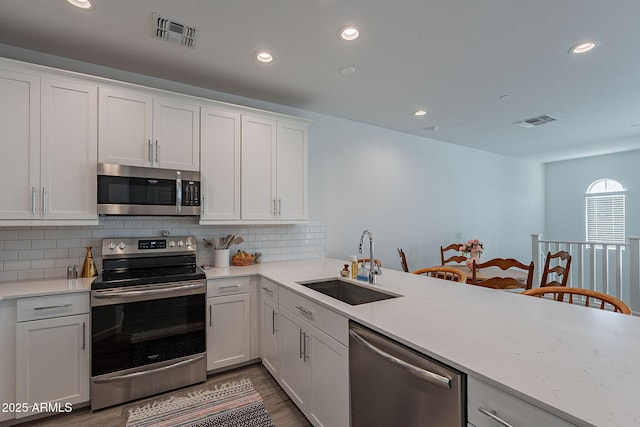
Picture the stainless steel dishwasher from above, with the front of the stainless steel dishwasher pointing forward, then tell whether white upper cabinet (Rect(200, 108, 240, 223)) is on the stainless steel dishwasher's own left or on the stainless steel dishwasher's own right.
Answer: on the stainless steel dishwasher's own right

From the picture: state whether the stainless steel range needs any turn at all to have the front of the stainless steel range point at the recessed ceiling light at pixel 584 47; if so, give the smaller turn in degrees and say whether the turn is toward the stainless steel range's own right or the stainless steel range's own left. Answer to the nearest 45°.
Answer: approximately 45° to the stainless steel range's own left

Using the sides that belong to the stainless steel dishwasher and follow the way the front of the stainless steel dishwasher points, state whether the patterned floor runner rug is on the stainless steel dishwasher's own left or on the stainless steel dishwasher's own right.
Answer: on the stainless steel dishwasher's own right

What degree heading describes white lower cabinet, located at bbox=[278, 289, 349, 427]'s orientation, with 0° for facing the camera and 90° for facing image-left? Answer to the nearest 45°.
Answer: approximately 45°

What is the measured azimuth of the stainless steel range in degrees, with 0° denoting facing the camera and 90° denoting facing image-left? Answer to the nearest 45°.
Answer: approximately 0°

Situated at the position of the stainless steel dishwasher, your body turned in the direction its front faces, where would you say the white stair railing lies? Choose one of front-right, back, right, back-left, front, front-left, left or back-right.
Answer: back

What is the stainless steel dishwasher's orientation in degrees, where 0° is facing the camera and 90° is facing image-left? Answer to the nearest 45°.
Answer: approximately 45°

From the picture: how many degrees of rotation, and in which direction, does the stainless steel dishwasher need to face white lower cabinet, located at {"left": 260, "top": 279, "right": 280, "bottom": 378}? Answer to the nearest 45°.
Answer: approximately 90° to its right

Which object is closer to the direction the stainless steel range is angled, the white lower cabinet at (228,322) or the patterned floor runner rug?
the patterned floor runner rug

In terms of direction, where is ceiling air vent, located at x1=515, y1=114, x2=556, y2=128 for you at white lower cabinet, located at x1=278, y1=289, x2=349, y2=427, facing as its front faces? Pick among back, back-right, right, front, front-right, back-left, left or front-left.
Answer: back

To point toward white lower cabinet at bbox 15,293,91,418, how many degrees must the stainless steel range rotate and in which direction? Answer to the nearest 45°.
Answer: approximately 90° to its right

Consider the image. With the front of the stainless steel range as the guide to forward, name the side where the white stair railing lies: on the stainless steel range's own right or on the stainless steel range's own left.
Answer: on the stainless steel range's own left
